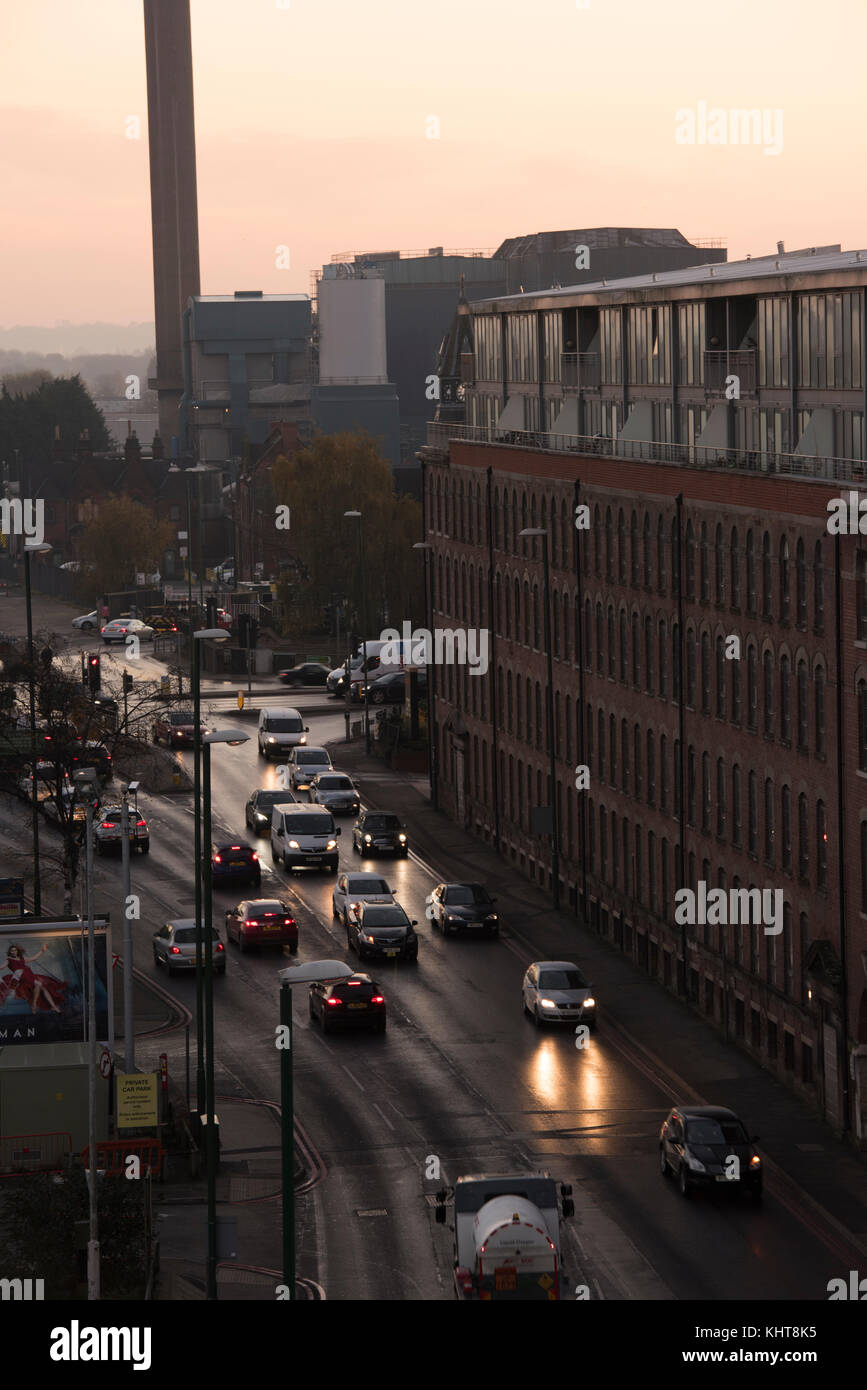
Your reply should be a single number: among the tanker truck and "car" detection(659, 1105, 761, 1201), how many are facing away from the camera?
1

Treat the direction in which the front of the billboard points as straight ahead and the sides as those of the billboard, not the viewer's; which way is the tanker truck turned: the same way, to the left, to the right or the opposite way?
the opposite way

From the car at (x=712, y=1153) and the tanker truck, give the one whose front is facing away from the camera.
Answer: the tanker truck

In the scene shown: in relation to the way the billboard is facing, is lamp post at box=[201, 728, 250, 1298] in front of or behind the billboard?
in front

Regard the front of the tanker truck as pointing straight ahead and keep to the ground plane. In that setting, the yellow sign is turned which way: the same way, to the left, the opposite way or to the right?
the opposite way

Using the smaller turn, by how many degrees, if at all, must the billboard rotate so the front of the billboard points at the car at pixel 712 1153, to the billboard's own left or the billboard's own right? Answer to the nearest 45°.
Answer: approximately 45° to the billboard's own left

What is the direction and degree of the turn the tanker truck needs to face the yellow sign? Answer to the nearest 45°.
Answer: approximately 45° to its left

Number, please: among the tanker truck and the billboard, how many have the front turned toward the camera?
1

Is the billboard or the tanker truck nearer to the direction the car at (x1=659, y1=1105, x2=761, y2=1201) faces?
the tanker truck

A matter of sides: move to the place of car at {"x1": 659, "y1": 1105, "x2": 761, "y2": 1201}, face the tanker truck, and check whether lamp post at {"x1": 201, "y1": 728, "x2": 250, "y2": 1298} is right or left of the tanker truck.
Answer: right

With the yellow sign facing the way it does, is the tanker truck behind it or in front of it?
in front

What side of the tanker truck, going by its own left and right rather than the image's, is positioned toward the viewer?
back
